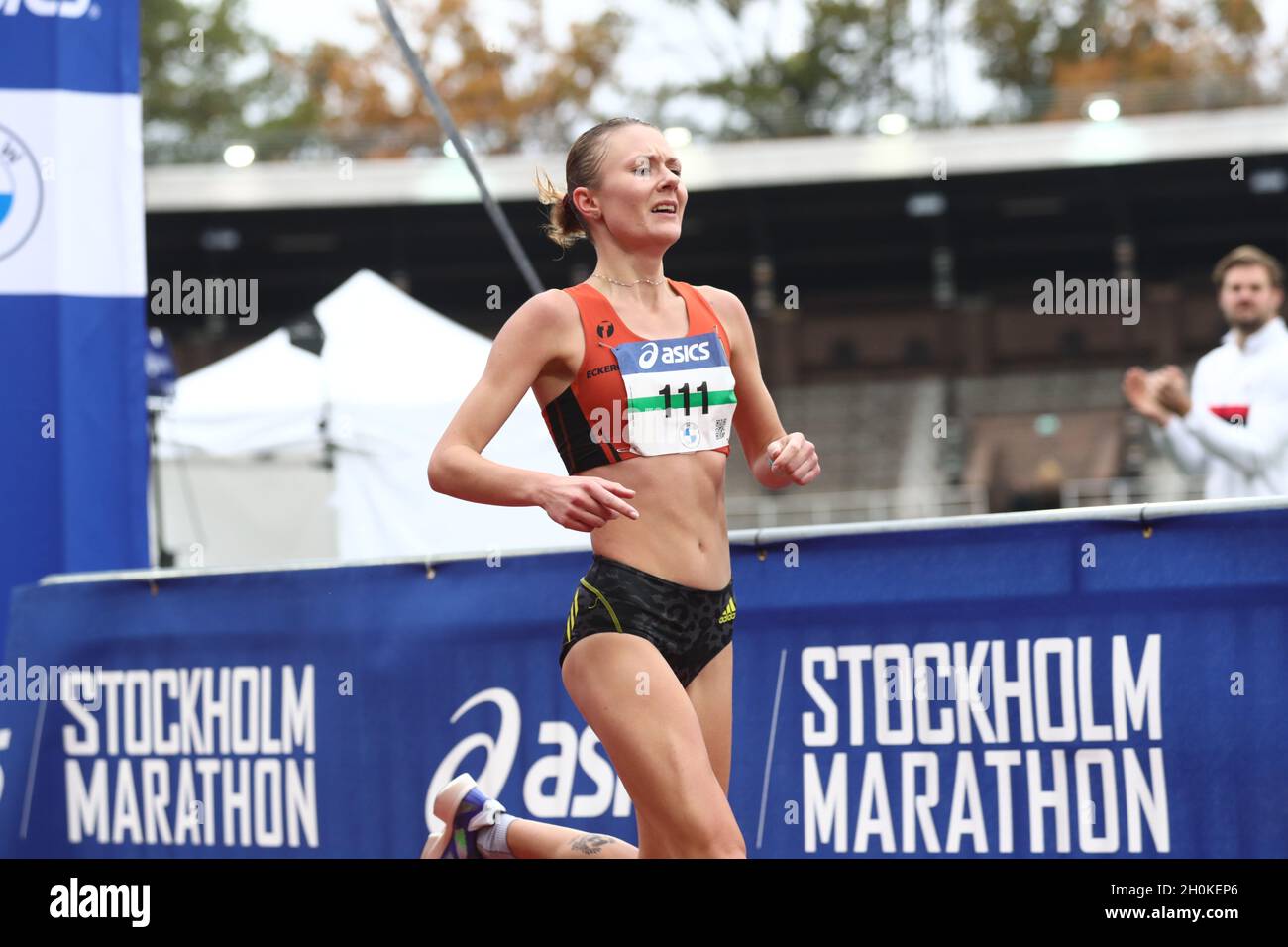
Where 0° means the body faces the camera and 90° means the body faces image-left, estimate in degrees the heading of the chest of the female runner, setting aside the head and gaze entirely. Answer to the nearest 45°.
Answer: approximately 315°

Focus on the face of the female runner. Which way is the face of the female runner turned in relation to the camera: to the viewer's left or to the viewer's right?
to the viewer's right

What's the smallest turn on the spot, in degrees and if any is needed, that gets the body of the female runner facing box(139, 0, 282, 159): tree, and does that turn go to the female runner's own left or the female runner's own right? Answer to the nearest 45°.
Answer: approximately 135° to the female runner's own left

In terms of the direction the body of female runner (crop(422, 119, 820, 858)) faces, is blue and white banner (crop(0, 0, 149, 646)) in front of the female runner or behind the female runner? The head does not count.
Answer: behind

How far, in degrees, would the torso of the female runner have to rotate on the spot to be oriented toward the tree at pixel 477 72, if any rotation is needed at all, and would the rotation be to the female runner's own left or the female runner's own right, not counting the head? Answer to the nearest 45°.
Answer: approximately 135° to the female runner's own left

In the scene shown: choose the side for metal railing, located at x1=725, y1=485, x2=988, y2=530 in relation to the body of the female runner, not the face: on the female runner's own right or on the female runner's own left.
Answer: on the female runner's own left

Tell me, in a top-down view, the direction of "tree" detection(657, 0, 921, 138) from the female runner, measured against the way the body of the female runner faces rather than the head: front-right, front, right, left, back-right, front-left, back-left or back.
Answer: back-left

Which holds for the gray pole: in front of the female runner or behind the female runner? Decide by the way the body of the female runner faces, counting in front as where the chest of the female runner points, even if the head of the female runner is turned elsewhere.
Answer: behind
